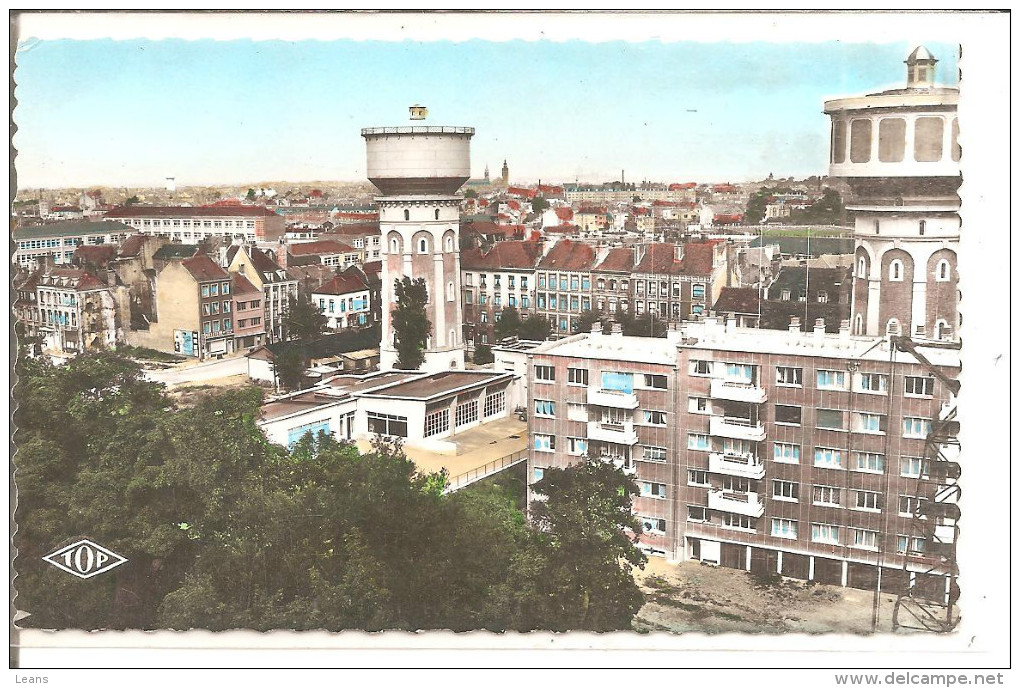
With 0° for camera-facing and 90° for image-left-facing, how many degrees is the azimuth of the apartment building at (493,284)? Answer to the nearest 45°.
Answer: approximately 0°

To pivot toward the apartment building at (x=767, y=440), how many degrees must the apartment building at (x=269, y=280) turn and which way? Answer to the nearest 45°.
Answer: approximately 45° to its left

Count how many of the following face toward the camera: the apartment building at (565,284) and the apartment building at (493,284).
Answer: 2

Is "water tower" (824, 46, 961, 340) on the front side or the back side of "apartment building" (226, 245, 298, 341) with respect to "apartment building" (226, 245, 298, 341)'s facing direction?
on the front side

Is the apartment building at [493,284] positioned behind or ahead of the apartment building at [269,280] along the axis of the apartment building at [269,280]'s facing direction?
ahead

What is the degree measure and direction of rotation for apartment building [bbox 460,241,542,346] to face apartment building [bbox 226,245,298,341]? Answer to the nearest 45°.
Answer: approximately 90° to its right

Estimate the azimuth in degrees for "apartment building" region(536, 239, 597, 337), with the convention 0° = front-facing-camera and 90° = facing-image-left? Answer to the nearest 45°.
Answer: approximately 0°

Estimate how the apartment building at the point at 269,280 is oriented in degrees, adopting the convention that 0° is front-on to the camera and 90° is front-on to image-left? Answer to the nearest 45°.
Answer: approximately 315°
